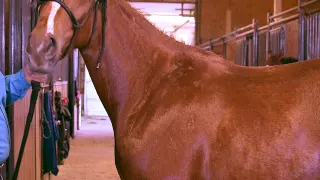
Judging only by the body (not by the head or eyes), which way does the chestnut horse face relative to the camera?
to the viewer's left

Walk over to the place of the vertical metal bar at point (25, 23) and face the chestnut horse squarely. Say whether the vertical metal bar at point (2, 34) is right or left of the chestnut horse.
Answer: right

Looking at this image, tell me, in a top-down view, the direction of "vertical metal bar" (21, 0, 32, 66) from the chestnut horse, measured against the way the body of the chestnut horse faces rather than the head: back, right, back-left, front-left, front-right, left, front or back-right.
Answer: front-right

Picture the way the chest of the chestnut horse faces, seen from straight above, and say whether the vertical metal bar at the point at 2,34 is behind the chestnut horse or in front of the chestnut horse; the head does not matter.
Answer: in front
